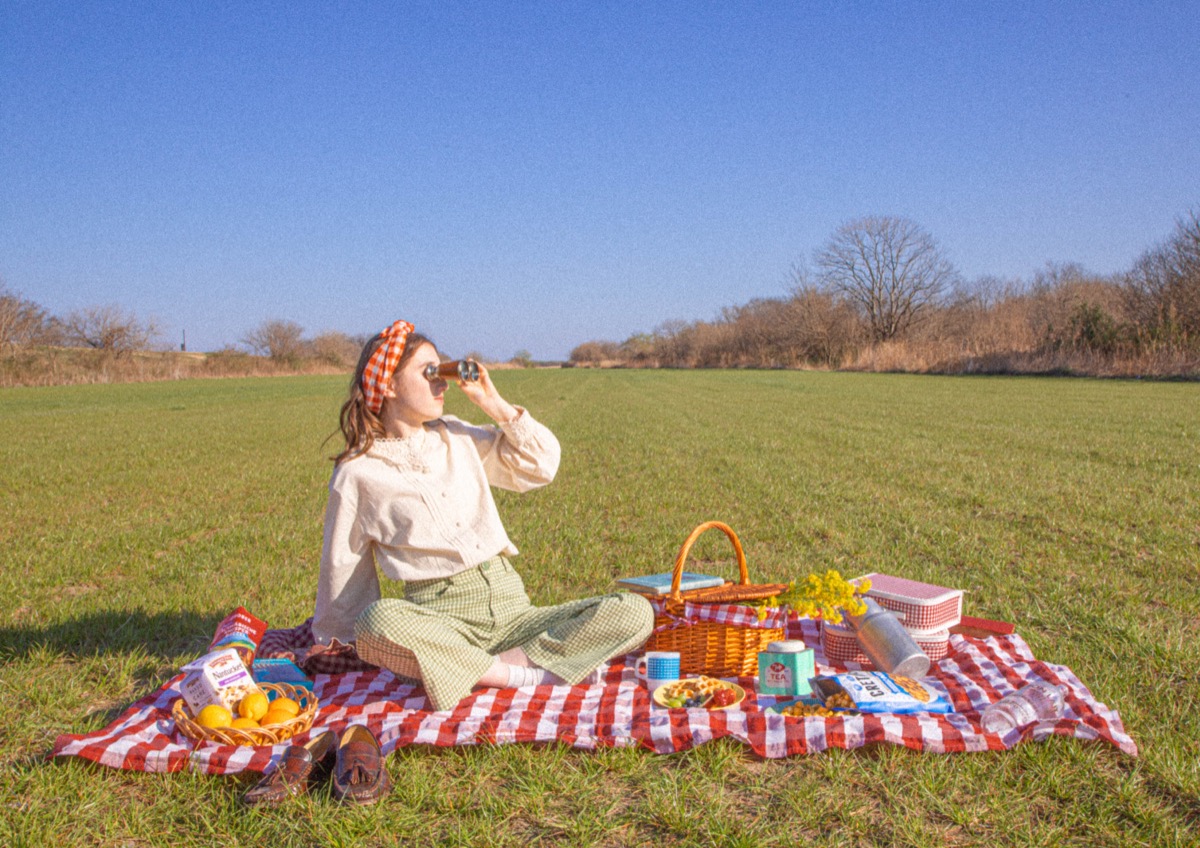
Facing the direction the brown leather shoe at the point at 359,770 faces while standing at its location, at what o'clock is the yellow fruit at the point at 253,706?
The yellow fruit is roughly at 5 o'clock from the brown leather shoe.

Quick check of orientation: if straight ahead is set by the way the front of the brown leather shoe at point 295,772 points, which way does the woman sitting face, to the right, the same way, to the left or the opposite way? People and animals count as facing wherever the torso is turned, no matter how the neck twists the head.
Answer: to the left

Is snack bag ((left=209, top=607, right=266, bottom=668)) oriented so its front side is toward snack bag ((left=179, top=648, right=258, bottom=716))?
yes

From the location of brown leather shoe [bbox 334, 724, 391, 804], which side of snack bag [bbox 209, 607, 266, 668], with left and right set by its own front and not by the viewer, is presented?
front

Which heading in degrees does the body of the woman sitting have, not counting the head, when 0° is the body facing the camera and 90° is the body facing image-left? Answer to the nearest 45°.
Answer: approximately 315°

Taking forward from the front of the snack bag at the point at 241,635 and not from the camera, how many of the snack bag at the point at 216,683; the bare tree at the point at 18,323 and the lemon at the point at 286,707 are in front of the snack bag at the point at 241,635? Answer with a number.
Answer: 2

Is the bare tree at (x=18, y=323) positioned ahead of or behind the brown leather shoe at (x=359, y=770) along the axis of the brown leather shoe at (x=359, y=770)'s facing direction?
behind

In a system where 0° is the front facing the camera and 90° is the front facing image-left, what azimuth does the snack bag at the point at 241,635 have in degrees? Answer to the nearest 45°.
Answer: approximately 0°

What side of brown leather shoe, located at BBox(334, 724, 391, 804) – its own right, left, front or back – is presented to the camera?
front

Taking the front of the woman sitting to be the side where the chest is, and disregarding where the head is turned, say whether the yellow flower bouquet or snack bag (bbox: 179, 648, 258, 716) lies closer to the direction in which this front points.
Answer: the yellow flower bouquet

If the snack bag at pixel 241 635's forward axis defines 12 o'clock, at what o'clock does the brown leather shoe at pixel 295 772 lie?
The brown leather shoe is roughly at 12 o'clock from the snack bag.

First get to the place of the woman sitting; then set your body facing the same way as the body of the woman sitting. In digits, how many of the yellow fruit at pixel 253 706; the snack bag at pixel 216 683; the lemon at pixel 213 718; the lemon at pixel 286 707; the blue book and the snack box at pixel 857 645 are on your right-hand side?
4

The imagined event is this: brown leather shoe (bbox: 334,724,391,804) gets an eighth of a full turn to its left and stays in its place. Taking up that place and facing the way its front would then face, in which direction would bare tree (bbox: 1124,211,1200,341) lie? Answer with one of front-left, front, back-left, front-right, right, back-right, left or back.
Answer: left

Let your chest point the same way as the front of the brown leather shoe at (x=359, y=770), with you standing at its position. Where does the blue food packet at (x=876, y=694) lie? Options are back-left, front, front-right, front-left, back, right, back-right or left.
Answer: left

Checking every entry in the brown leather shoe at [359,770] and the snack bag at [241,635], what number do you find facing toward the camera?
2

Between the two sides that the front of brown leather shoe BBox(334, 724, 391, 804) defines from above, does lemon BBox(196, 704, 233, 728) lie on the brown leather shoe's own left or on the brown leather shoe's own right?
on the brown leather shoe's own right

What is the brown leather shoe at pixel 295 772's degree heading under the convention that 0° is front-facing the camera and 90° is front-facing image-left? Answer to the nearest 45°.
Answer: approximately 45°

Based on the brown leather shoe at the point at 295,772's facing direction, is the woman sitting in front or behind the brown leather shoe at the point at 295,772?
behind

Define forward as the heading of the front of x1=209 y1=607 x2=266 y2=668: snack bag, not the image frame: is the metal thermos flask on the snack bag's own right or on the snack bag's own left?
on the snack bag's own left
